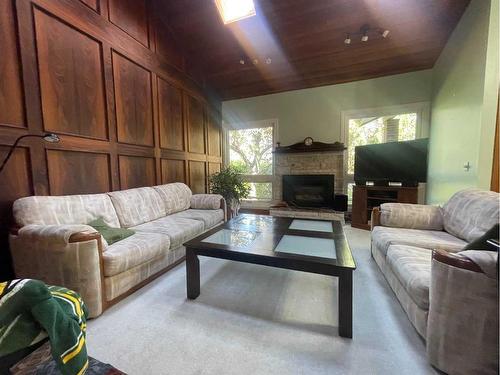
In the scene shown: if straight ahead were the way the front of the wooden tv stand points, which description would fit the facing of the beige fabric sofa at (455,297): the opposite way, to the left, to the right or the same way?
to the right

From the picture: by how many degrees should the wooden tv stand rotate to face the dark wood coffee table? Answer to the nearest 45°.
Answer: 0° — it already faces it

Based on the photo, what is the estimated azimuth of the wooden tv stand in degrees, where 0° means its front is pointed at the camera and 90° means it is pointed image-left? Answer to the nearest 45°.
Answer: approximately 0°

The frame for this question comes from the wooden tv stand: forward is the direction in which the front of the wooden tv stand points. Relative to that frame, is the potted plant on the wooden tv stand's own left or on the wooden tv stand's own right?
on the wooden tv stand's own right

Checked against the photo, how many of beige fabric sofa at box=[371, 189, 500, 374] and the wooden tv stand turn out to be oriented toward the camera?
1

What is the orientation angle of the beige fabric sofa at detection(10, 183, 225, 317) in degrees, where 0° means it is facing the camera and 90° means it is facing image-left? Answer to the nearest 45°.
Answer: approximately 315°

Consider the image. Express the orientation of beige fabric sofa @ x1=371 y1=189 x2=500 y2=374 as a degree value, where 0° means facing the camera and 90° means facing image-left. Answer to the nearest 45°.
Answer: approximately 90°

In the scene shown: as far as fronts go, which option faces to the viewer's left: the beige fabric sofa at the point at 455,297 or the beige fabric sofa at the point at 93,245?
the beige fabric sofa at the point at 455,297
